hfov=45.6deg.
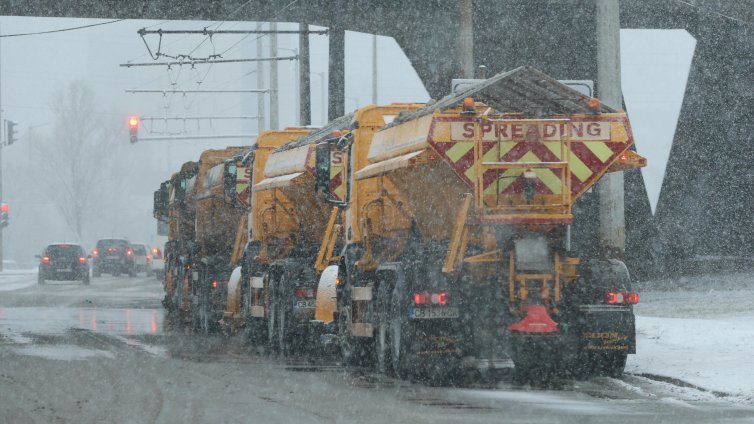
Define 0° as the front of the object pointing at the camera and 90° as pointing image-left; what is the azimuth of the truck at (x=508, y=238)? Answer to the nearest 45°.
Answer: approximately 180°

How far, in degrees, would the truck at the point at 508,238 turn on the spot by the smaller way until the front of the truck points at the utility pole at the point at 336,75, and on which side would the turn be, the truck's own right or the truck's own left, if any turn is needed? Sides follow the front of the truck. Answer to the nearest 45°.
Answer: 0° — it already faces it

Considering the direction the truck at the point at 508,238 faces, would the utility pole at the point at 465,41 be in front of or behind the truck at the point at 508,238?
in front

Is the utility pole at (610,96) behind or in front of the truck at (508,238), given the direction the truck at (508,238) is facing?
in front

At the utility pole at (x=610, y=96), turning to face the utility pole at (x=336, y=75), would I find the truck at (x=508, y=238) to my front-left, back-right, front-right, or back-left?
back-left

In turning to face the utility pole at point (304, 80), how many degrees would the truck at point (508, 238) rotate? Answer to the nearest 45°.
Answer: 0° — it already faces it
